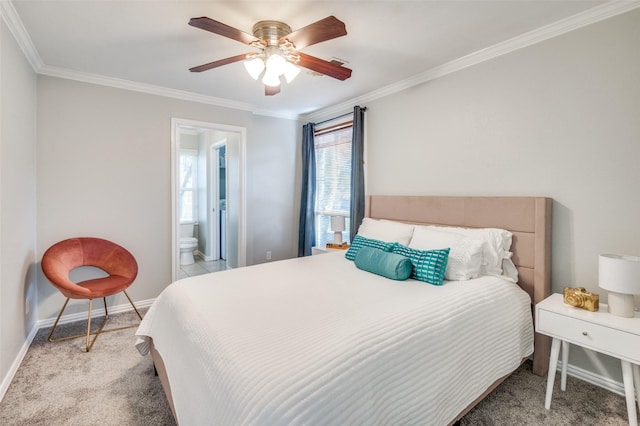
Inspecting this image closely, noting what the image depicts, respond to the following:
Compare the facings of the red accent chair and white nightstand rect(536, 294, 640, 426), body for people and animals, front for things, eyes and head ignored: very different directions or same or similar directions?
very different directions

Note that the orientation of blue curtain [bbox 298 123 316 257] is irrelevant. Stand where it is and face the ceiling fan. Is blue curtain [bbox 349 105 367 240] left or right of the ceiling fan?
left

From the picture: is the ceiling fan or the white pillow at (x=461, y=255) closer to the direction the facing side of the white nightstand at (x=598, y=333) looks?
the ceiling fan

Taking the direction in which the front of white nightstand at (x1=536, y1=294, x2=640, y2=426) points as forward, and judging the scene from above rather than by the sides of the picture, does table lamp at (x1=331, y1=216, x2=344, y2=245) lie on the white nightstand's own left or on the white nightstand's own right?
on the white nightstand's own right

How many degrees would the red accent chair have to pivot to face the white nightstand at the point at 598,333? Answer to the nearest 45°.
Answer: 0° — it already faces it

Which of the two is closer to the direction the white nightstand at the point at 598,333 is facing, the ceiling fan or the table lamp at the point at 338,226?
the ceiling fan

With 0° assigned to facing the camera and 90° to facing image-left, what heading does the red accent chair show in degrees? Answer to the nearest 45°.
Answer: approximately 315°

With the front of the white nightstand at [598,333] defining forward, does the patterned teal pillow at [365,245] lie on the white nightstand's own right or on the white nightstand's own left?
on the white nightstand's own right

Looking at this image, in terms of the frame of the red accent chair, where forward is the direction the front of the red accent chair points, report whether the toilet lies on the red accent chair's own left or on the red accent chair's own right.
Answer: on the red accent chair's own left

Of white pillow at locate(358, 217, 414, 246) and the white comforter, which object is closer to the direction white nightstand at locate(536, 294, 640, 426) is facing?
the white comforter
